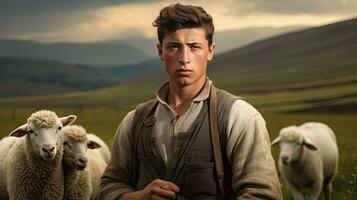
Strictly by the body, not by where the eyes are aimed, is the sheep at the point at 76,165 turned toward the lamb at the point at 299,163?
no

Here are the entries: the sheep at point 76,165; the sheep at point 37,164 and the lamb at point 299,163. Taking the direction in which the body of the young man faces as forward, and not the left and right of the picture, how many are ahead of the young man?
0

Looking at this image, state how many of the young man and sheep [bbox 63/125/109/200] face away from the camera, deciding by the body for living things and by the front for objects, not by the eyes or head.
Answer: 0

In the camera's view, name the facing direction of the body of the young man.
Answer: toward the camera

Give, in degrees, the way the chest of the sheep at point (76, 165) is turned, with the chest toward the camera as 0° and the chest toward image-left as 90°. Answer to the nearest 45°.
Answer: approximately 45°

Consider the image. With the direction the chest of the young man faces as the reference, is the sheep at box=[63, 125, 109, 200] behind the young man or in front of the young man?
behind

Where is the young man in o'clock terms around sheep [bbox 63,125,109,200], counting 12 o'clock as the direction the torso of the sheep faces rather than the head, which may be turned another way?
The young man is roughly at 10 o'clock from the sheep.

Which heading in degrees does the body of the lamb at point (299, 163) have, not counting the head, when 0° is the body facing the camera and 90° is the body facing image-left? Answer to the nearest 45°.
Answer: approximately 45°

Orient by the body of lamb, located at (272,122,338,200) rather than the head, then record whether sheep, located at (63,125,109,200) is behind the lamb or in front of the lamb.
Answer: in front

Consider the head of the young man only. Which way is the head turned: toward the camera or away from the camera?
toward the camera

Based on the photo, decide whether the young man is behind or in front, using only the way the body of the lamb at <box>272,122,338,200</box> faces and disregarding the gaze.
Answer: in front

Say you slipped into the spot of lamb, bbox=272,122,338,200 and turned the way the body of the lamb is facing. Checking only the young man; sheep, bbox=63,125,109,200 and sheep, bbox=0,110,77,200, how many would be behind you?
0
